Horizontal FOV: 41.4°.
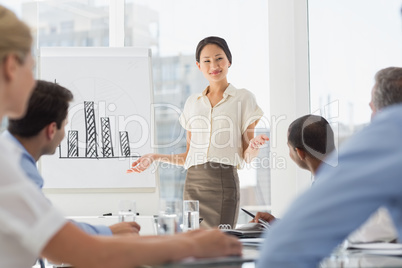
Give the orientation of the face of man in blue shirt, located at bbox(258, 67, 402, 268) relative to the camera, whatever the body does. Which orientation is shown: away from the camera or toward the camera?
away from the camera

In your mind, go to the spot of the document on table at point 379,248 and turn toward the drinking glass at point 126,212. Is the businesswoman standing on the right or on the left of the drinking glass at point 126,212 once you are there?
right

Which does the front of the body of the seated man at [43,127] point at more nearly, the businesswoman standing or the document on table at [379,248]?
the businesswoman standing

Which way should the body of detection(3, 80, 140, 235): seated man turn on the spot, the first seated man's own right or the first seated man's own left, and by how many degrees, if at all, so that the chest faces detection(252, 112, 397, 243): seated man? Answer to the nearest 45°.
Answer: approximately 45° to the first seated man's own right

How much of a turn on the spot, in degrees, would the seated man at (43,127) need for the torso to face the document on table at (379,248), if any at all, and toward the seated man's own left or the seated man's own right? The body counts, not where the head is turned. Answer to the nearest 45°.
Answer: approximately 90° to the seated man's own right

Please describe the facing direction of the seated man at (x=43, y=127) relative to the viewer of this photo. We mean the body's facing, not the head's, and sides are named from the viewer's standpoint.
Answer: facing away from the viewer and to the right of the viewer

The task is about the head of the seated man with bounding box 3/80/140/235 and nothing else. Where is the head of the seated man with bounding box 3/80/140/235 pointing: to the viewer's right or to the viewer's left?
to the viewer's right

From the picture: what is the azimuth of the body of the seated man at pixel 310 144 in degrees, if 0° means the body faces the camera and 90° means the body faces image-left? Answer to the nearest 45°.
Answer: approximately 135°

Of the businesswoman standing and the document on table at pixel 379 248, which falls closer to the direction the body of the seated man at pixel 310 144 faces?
the businesswoman standing

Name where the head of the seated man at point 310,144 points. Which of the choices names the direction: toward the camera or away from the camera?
away from the camera

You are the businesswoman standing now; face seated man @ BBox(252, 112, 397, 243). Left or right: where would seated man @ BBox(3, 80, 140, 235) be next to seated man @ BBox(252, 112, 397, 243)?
right

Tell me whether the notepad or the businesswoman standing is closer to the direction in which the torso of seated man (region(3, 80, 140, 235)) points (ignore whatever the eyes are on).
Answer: the businesswoman standing
